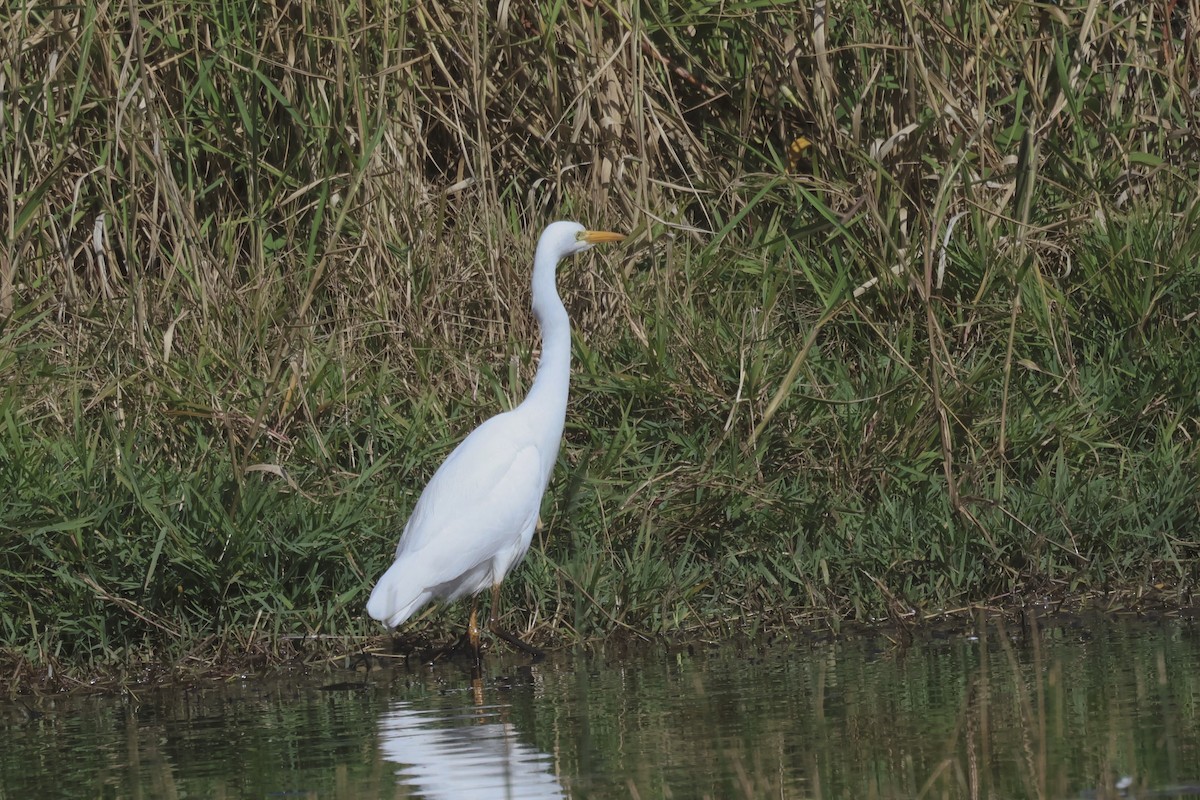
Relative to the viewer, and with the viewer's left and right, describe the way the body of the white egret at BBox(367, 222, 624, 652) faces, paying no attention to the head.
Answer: facing to the right of the viewer
